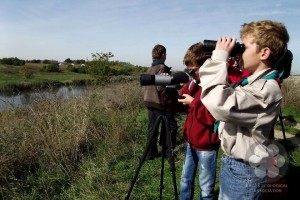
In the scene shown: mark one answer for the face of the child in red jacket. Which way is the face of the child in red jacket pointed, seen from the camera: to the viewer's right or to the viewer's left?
to the viewer's left

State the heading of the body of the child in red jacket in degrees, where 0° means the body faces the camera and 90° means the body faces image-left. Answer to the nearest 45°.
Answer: approximately 45°

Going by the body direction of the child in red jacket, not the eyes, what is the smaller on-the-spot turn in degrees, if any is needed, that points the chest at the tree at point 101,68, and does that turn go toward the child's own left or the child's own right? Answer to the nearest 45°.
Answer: approximately 90° to the child's own right
